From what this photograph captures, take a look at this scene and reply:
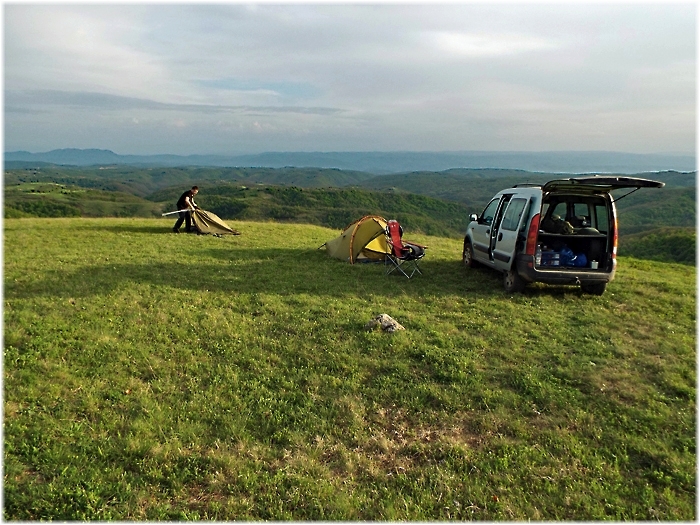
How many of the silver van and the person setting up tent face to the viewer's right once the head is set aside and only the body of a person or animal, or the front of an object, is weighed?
1

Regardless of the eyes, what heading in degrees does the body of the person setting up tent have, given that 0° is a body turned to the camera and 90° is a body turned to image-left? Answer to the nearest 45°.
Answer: approximately 270°

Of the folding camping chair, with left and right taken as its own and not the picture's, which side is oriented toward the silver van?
front

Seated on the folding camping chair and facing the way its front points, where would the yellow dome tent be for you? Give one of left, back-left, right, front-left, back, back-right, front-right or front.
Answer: back

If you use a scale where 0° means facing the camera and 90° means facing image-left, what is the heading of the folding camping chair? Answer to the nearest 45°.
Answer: approximately 315°

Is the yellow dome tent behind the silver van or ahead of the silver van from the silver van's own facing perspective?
ahead

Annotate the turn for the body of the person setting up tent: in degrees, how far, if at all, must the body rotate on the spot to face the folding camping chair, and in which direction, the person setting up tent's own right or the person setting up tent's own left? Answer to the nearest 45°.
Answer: approximately 45° to the person setting up tent's own right

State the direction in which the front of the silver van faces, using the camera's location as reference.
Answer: facing away from the viewer and to the left of the viewer
